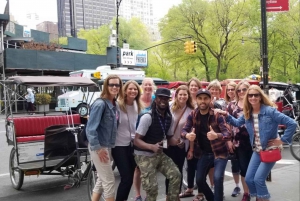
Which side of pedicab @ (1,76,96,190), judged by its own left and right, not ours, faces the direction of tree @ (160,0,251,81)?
left

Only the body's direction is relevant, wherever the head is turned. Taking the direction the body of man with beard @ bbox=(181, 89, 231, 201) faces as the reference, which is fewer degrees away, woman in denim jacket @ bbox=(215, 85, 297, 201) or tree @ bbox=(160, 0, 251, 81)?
the woman in denim jacket

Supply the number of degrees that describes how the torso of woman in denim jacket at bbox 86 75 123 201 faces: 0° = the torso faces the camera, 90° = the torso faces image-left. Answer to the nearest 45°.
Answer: approximately 315°

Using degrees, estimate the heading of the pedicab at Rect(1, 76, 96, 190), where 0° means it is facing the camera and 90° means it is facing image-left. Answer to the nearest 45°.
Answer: approximately 315°

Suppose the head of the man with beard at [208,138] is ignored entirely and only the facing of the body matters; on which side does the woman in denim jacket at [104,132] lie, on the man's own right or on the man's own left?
on the man's own right

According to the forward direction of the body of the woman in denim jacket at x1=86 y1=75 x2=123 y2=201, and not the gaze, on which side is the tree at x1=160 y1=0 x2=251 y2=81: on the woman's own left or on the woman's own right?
on the woman's own left

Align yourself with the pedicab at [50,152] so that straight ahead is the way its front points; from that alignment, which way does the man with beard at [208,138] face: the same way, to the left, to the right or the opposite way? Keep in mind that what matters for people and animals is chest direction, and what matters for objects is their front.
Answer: to the right

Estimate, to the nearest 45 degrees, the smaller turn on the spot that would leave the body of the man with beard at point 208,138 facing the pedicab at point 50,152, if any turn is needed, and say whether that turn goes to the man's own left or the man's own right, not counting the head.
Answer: approximately 135° to the man's own right

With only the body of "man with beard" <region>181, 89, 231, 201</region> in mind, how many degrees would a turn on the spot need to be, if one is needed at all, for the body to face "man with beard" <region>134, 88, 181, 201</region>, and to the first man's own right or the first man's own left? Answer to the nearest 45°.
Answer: approximately 90° to the first man's own right
